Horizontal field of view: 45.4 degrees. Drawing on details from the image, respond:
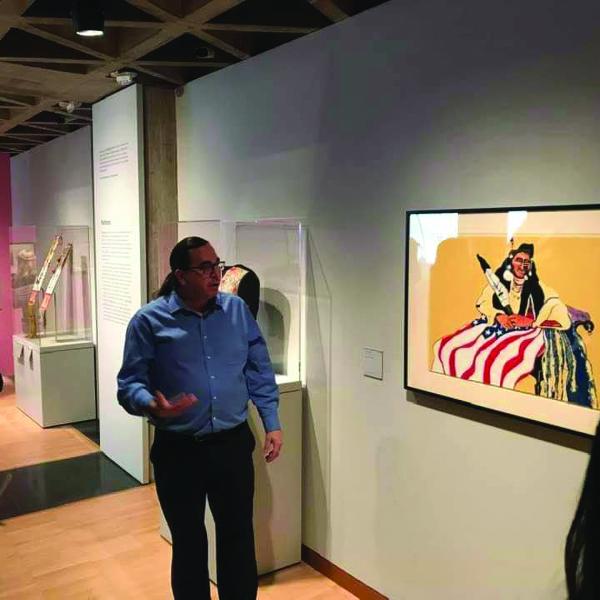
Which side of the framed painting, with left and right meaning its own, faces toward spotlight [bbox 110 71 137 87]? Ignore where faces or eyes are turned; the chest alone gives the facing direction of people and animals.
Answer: right

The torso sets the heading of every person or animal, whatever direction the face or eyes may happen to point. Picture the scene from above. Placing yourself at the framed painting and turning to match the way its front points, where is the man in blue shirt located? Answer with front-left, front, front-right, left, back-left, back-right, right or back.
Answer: front-right

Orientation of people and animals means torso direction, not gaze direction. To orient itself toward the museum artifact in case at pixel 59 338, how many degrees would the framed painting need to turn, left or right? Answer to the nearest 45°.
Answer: approximately 90° to its right

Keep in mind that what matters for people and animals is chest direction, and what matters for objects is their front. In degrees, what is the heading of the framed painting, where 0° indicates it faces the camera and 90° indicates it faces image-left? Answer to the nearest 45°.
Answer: approximately 45°

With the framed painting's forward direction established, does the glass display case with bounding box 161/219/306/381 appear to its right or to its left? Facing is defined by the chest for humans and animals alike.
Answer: on its right

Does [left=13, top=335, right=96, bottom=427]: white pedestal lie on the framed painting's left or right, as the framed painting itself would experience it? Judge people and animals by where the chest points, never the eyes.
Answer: on its right

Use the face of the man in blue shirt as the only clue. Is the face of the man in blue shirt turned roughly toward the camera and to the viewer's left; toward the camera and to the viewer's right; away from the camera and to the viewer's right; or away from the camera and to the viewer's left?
toward the camera and to the viewer's right

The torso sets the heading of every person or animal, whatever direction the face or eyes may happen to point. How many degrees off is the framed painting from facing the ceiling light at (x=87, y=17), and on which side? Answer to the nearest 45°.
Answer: approximately 45° to its right

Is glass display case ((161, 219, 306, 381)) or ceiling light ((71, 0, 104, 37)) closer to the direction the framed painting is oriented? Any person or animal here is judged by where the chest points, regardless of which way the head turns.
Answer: the ceiling light

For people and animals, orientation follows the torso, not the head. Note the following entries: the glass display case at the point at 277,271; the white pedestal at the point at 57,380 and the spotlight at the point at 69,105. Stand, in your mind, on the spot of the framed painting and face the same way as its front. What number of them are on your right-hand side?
3
